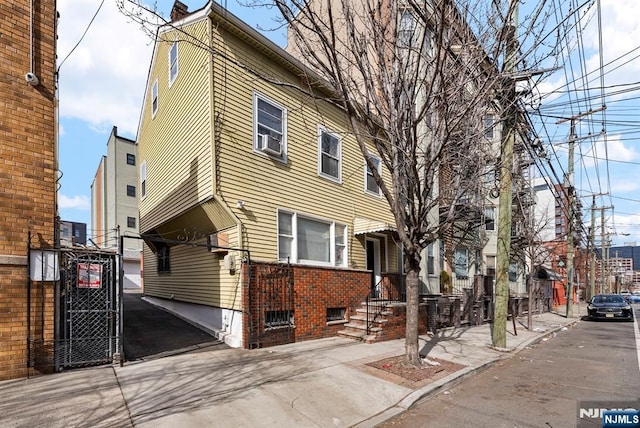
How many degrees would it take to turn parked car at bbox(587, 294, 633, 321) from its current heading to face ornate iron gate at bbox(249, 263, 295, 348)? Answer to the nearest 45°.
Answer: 0° — it already faces it

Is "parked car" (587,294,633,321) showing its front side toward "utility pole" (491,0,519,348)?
yes

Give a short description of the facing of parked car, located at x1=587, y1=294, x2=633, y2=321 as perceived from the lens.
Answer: facing the viewer

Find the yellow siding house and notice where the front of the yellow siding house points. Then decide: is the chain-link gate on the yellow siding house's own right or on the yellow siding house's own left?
on the yellow siding house's own right

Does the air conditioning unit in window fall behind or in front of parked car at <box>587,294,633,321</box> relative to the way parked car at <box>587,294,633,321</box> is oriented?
in front

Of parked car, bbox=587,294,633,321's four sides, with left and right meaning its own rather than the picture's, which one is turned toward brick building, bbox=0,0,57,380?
front

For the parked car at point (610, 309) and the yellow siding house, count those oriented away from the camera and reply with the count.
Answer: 0

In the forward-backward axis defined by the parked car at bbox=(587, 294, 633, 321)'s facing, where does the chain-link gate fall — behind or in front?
in front
